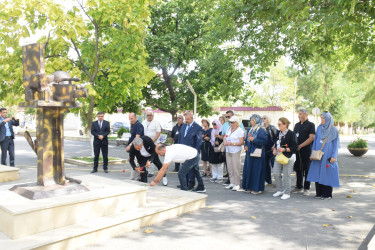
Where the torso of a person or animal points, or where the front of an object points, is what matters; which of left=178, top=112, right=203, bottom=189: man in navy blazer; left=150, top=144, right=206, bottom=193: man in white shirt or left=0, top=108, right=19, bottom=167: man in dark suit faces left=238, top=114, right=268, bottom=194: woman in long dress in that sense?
the man in dark suit

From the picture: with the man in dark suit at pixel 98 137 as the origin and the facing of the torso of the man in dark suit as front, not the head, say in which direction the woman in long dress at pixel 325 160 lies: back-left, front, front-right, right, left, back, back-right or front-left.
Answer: front-left

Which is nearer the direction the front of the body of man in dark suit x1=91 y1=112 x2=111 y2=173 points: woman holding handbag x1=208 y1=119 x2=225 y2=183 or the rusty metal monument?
the rusty metal monument

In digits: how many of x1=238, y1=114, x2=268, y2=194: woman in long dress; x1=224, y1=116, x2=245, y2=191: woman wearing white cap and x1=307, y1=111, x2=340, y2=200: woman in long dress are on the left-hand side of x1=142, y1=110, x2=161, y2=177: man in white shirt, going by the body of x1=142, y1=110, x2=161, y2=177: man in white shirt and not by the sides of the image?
3

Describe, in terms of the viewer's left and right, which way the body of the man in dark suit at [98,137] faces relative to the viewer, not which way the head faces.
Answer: facing the viewer

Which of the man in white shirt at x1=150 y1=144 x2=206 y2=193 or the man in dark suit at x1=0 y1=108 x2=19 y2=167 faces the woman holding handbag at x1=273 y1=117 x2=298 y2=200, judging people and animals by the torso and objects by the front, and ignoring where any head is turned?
the man in dark suit

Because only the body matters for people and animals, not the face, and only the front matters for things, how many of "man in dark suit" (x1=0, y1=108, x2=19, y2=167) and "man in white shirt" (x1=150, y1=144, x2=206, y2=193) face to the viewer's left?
1

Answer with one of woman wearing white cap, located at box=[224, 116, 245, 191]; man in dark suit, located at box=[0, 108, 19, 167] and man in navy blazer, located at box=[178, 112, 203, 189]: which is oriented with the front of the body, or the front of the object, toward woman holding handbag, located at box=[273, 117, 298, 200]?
the man in dark suit

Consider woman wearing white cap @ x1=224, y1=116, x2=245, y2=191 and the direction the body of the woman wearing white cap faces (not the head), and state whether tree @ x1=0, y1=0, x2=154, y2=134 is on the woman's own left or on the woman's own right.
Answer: on the woman's own right

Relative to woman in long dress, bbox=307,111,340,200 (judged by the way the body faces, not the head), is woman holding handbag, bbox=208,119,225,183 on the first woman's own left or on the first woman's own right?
on the first woman's own right

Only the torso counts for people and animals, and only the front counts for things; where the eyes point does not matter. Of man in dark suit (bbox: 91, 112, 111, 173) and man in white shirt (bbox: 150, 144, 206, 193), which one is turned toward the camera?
the man in dark suit

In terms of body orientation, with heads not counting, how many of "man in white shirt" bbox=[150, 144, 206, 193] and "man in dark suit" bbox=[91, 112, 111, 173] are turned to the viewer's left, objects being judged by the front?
1

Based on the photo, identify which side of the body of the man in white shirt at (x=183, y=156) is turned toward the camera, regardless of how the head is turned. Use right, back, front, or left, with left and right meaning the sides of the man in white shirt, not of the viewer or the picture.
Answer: left

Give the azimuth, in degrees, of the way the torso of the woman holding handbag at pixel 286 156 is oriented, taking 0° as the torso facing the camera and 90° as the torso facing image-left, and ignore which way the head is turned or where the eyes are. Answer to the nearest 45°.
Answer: approximately 45°

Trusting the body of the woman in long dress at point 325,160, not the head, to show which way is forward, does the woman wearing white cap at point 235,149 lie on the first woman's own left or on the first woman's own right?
on the first woman's own right

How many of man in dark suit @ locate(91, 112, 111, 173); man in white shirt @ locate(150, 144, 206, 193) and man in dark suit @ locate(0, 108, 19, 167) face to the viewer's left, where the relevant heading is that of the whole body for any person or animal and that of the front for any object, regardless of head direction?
1

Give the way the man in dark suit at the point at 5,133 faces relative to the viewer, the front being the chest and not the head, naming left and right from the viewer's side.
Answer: facing the viewer and to the right of the viewer

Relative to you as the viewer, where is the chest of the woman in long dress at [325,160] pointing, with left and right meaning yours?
facing the viewer and to the left of the viewer
